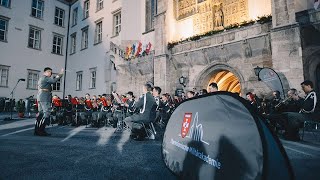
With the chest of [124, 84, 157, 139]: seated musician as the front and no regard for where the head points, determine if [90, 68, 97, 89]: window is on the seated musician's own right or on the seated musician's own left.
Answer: on the seated musician's own right

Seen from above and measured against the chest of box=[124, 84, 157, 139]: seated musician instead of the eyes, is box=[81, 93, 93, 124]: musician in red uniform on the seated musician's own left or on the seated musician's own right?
on the seated musician's own right

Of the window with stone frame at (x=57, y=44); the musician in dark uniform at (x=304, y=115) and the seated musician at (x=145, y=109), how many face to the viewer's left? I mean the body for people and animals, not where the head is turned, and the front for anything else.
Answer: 2

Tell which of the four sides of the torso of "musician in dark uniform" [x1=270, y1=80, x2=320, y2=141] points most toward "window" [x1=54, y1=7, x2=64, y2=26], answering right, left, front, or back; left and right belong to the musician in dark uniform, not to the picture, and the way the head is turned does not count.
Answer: front

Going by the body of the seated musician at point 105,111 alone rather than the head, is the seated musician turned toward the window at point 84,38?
no

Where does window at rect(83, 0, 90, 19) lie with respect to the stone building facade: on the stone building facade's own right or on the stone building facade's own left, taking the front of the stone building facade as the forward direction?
on the stone building facade's own right

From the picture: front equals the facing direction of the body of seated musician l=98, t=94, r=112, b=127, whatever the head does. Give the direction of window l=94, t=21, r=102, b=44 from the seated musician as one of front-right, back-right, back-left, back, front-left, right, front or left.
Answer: back-right

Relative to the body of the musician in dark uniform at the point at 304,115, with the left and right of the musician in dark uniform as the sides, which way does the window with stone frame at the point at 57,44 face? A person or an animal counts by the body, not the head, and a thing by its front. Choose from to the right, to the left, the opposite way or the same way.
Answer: the opposite way

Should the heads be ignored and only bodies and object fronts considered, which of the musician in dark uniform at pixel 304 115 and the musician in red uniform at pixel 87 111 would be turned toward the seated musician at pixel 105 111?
the musician in dark uniform

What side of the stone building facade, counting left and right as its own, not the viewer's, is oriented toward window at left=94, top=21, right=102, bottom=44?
right

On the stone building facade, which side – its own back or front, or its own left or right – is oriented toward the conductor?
front

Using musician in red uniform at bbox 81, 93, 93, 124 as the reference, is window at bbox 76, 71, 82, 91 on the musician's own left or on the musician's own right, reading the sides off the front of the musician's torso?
on the musician's own right

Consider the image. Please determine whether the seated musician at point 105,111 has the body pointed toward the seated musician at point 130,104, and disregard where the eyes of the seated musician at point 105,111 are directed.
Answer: no

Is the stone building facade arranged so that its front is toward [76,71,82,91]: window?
no

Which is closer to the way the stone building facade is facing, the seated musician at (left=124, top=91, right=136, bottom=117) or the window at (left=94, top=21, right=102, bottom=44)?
the seated musician

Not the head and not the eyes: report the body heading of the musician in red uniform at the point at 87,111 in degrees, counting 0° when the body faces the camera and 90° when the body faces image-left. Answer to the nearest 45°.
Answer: approximately 45°
